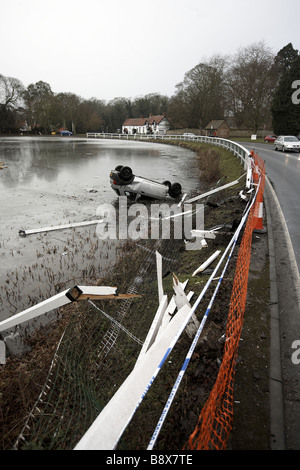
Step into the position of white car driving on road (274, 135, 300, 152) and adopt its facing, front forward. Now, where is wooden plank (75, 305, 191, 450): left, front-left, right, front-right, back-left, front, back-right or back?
front-right

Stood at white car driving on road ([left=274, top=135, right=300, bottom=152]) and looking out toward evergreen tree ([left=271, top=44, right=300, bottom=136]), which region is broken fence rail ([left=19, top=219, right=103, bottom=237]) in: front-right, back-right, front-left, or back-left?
back-left

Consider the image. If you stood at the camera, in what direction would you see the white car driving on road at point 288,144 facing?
facing the viewer and to the right of the viewer

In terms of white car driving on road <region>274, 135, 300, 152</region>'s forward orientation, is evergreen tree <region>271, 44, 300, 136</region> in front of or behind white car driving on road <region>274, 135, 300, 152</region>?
behind

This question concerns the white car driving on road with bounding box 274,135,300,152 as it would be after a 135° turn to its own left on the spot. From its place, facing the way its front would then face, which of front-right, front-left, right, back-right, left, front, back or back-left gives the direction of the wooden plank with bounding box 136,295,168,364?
back

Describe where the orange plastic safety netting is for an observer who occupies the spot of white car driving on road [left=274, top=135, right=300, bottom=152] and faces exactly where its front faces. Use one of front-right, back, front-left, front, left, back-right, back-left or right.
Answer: front-right

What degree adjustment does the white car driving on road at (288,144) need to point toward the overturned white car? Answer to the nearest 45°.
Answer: approximately 45° to its right

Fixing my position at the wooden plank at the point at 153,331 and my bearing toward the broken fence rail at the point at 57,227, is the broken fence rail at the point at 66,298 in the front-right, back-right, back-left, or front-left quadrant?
front-left

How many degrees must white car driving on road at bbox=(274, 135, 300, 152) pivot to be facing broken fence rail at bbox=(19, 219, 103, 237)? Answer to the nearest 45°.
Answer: approximately 45° to its right
